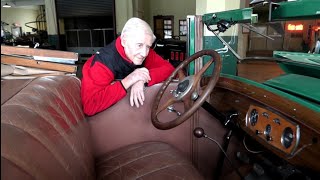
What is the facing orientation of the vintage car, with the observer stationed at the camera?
facing to the right of the viewer

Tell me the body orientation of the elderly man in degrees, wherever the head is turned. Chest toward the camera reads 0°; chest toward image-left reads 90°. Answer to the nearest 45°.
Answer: approximately 315°
